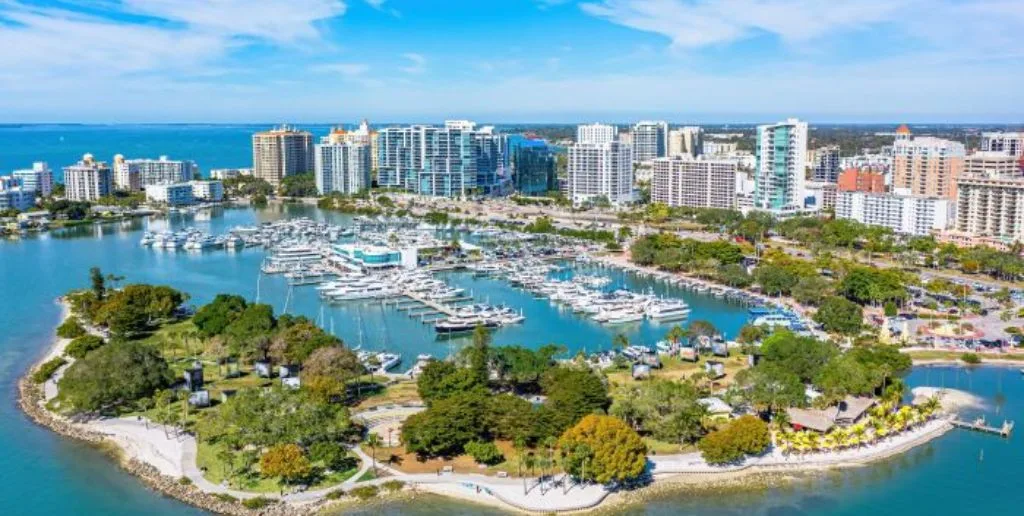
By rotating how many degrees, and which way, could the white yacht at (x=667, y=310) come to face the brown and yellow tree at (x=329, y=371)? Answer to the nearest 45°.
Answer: approximately 135° to its right

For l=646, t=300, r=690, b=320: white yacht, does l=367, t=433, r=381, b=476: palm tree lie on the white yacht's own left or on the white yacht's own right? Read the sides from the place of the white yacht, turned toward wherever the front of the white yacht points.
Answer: on the white yacht's own right

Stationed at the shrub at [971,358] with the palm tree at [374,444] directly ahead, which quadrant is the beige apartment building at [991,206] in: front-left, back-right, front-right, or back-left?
back-right

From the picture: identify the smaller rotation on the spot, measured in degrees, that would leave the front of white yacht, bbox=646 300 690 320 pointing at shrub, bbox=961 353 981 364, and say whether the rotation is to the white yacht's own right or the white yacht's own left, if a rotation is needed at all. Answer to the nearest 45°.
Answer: approximately 45° to the white yacht's own right

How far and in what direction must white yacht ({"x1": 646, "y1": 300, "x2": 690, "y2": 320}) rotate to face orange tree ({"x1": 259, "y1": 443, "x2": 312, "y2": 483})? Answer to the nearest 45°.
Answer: approximately 90° to its right

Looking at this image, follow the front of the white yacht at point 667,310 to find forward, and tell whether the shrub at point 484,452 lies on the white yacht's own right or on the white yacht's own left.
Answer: on the white yacht's own right

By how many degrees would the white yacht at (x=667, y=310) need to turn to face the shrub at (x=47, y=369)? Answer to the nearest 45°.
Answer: approximately 135° to its right

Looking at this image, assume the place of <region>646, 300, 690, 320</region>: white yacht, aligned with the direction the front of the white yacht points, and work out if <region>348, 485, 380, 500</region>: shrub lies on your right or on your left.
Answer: on your right

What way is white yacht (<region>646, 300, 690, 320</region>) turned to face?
to the viewer's right
